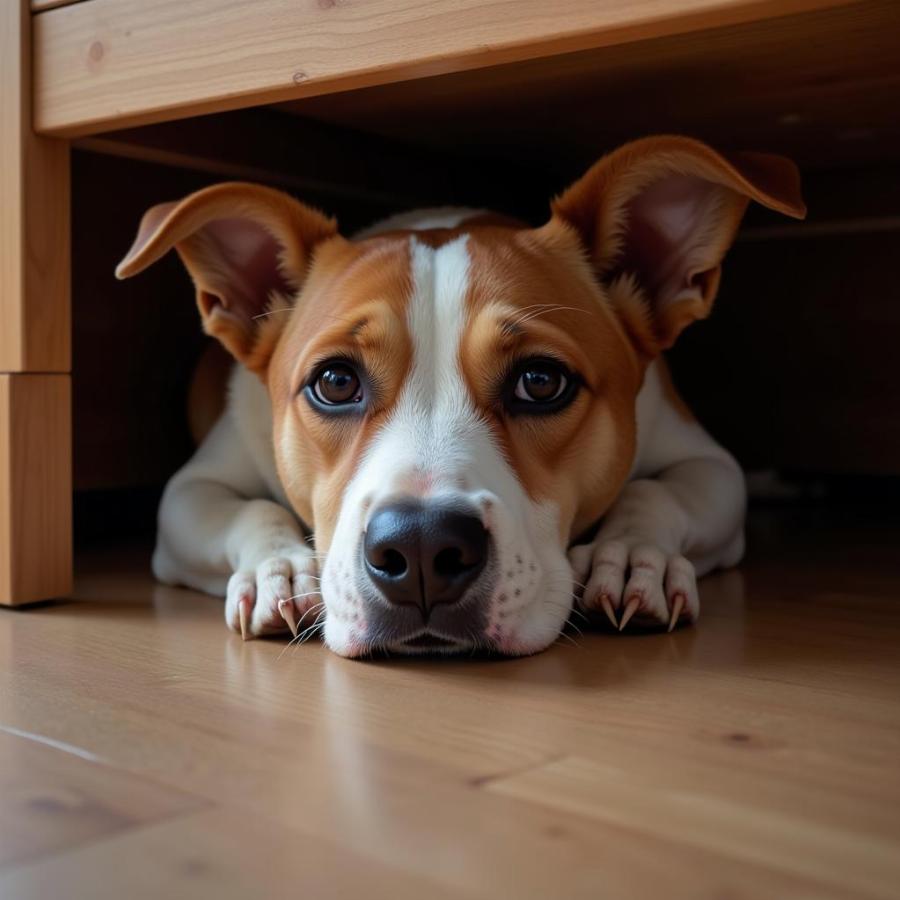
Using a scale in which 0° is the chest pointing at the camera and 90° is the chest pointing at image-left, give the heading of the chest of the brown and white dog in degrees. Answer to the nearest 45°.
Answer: approximately 0°
